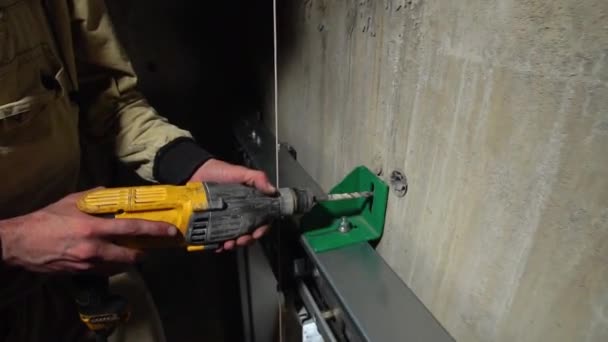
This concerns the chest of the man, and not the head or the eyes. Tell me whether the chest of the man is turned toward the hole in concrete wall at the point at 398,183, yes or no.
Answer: yes

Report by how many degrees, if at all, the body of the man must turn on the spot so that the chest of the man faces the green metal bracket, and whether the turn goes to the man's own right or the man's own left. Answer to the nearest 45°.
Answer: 0° — they already face it

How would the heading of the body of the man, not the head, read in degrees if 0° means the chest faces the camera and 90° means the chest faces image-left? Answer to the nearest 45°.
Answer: approximately 315°
